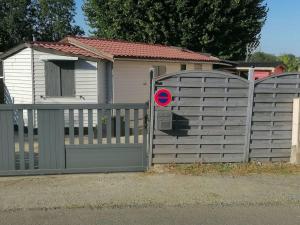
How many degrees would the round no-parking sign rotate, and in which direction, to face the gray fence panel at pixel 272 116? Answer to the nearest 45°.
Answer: approximately 90° to its left

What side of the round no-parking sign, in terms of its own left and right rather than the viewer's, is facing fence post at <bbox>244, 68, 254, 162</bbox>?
left

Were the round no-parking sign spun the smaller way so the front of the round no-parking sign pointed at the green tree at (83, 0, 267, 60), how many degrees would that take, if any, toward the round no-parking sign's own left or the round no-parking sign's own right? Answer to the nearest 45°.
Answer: approximately 180°

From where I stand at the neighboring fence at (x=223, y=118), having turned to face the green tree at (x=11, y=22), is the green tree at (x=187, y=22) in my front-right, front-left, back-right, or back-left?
front-right

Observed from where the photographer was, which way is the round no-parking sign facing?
facing the viewer

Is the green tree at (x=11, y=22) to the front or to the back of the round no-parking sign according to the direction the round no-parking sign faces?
to the back

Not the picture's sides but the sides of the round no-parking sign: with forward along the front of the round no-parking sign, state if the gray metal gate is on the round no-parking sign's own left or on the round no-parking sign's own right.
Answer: on the round no-parking sign's own right
